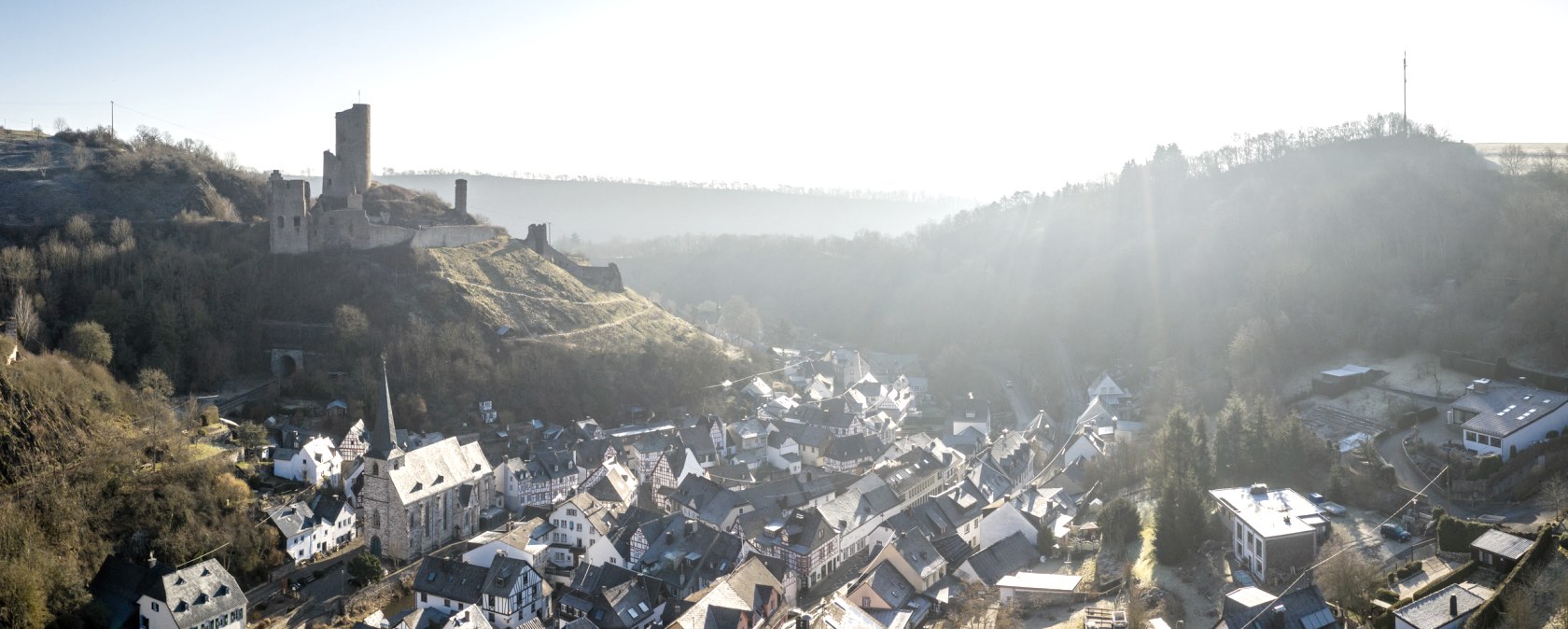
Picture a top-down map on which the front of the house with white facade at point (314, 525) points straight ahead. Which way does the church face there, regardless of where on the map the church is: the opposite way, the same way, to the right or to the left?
to the right

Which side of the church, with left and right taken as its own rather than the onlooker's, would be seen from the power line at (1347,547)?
left

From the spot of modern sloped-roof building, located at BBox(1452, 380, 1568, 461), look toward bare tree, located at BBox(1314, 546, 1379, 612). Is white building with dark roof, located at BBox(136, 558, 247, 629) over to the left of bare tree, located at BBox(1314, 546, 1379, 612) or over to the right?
right

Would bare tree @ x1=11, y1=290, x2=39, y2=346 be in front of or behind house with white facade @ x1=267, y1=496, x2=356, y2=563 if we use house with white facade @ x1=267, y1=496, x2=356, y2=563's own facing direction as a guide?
behind

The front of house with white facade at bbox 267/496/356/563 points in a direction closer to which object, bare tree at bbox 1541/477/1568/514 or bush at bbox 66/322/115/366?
the bare tree

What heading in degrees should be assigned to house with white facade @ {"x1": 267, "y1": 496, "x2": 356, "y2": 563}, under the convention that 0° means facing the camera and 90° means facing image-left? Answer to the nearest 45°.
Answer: approximately 315°

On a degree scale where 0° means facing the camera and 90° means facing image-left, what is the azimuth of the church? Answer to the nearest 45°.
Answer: approximately 45°
